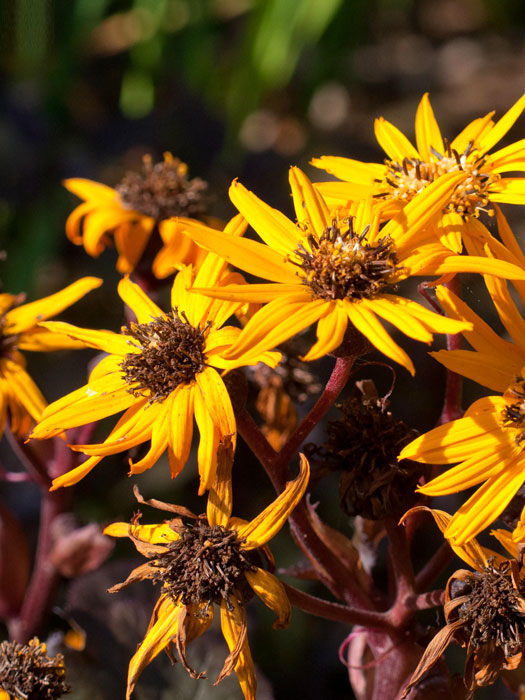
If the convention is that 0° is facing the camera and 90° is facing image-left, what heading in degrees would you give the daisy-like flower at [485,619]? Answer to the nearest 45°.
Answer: approximately 0°

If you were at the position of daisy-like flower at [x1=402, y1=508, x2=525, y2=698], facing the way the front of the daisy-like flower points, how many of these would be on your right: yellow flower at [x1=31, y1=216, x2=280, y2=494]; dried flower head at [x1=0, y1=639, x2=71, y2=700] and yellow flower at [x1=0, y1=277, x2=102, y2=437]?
3

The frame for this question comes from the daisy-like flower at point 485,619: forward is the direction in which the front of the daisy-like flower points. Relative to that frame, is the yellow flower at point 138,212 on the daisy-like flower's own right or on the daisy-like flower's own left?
on the daisy-like flower's own right

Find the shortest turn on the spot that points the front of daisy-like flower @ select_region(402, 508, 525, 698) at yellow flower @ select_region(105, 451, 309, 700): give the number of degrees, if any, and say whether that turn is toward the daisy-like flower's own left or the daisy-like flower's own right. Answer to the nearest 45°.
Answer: approximately 90° to the daisy-like flower's own right
